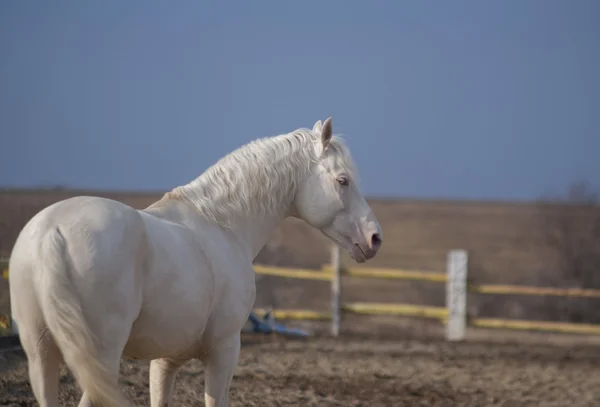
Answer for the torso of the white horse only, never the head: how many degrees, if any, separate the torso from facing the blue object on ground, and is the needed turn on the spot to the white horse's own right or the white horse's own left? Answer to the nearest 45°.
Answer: approximately 45° to the white horse's own left

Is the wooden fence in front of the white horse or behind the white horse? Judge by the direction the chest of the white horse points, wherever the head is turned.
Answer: in front

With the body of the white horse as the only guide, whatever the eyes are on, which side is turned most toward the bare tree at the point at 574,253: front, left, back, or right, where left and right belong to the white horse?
front

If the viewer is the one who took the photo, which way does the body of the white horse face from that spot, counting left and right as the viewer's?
facing away from the viewer and to the right of the viewer
